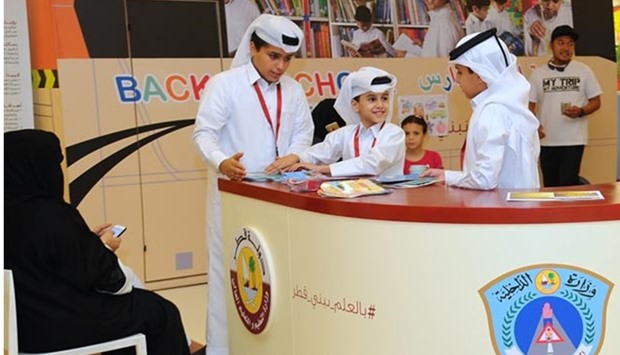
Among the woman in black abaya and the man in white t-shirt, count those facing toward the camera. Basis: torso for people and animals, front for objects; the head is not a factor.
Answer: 1

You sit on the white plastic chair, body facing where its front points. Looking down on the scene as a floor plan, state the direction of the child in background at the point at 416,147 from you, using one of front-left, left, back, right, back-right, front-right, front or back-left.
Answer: front-left

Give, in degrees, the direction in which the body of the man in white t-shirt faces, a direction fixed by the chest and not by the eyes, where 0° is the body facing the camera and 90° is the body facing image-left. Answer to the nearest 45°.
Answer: approximately 0°

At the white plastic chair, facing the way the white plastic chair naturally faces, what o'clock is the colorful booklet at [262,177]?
The colorful booklet is roughly at 11 o'clock from the white plastic chair.

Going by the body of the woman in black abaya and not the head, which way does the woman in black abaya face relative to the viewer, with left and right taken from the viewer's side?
facing away from the viewer and to the right of the viewer

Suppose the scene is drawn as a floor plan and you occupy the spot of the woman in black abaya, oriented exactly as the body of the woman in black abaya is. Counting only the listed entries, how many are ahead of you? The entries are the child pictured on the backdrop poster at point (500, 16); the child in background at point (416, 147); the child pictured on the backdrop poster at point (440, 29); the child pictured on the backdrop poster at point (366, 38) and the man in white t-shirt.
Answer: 5

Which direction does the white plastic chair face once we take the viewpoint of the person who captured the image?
facing to the right of the viewer

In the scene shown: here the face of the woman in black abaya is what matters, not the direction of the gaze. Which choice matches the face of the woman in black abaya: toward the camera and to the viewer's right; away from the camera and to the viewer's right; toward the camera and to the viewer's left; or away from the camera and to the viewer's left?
away from the camera and to the viewer's right
